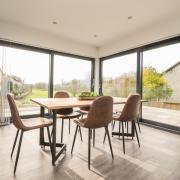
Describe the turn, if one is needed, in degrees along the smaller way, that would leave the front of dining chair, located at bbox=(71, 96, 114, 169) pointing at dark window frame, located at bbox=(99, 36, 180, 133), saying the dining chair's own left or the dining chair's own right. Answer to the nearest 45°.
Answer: approximately 90° to the dining chair's own right

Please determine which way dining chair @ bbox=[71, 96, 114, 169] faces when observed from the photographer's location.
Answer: facing away from the viewer and to the left of the viewer

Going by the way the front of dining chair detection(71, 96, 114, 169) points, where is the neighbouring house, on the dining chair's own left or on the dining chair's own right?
on the dining chair's own right

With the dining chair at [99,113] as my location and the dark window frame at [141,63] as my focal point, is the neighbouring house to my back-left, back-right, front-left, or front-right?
front-right

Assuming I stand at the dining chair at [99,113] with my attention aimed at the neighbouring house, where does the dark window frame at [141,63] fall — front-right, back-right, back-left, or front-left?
front-left

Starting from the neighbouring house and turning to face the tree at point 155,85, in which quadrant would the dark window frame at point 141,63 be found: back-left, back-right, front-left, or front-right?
front-left

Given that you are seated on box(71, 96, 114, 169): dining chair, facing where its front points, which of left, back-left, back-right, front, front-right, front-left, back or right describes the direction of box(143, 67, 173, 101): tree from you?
right
